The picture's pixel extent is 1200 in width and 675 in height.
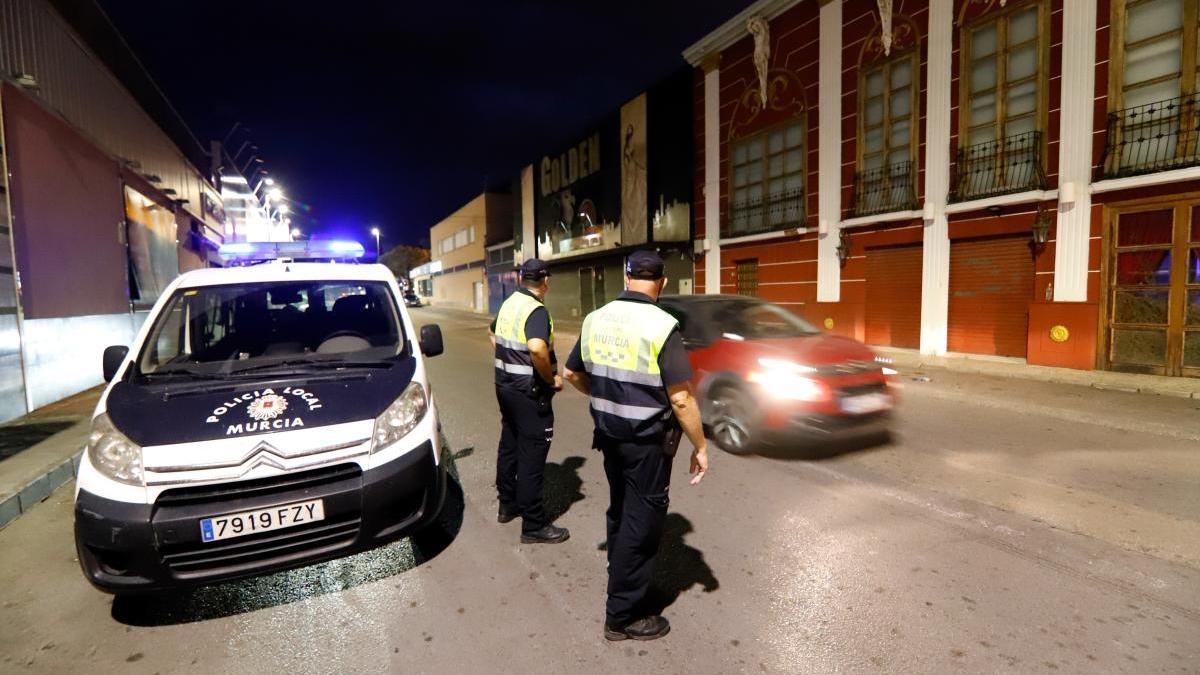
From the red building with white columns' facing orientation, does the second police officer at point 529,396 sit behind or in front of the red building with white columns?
in front

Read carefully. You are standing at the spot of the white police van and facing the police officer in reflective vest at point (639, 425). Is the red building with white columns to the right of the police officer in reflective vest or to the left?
left

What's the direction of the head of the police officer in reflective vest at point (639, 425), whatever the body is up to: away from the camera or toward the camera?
away from the camera

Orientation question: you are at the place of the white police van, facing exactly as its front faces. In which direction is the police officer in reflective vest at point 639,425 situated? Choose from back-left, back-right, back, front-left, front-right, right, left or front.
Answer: front-left

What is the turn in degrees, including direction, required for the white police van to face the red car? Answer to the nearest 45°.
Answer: approximately 90° to its left

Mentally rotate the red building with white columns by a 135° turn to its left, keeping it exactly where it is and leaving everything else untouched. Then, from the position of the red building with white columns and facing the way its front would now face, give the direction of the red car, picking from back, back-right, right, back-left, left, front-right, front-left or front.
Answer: right

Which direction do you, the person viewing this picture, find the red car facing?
facing the viewer and to the right of the viewer

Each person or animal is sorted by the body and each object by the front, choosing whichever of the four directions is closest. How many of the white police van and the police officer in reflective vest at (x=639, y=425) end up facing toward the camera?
1

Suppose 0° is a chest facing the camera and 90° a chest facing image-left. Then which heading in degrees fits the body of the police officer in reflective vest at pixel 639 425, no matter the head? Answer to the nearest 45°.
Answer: approximately 225°

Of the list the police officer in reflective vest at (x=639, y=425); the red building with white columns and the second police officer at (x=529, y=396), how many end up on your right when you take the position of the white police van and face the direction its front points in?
0

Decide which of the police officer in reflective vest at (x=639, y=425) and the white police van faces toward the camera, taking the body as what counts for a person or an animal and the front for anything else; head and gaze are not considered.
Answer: the white police van

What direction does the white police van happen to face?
toward the camera

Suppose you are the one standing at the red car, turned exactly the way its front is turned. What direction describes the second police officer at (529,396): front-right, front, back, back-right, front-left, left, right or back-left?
right

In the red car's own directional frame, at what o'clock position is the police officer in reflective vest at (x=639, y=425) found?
The police officer in reflective vest is roughly at 2 o'clock from the red car.

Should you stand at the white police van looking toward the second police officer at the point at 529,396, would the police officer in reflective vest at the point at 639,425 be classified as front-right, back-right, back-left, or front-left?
front-right
